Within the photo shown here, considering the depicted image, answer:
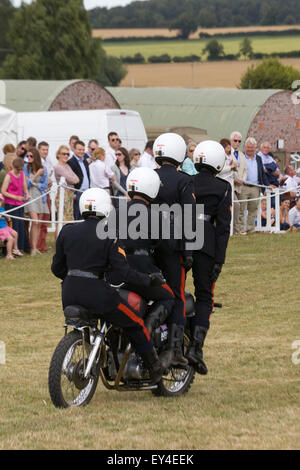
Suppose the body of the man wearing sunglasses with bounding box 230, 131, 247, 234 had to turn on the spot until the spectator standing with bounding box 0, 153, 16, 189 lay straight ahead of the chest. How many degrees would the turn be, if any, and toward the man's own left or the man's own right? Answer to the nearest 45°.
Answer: approximately 45° to the man's own right

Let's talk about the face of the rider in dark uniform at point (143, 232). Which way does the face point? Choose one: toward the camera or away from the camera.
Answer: away from the camera

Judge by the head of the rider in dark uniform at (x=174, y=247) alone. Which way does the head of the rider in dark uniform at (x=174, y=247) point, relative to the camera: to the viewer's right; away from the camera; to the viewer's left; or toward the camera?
away from the camera

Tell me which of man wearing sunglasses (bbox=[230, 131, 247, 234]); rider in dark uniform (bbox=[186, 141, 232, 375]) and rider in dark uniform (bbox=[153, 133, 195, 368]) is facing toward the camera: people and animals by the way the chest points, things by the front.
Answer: the man wearing sunglasses

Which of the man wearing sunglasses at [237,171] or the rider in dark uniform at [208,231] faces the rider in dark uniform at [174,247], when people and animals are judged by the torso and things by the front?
the man wearing sunglasses

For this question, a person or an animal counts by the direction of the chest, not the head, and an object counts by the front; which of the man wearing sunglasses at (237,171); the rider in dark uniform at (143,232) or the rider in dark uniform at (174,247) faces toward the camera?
the man wearing sunglasses

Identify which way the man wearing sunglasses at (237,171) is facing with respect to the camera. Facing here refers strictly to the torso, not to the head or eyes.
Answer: toward the camera

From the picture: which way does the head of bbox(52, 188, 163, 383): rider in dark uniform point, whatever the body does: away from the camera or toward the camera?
away from the camera
